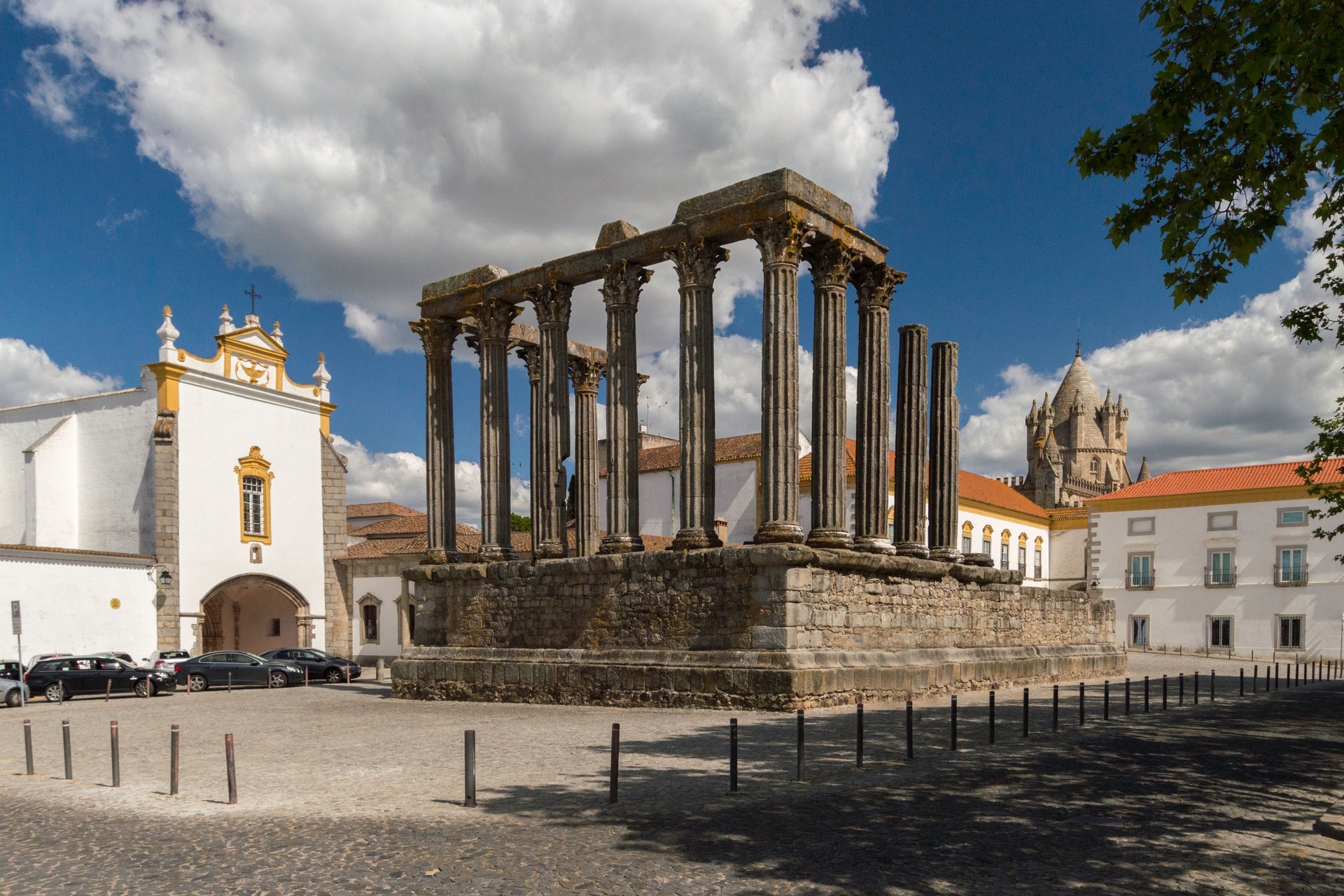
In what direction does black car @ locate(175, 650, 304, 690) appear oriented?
to the viewer's right

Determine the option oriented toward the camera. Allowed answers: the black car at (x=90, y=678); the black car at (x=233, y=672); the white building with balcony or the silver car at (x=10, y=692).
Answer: the white building with balcony

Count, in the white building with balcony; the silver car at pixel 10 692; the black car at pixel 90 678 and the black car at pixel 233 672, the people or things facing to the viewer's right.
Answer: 3

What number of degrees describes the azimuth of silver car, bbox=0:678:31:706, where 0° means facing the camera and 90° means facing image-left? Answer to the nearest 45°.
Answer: approximately 270°

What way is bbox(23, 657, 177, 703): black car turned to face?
to the viewer's right

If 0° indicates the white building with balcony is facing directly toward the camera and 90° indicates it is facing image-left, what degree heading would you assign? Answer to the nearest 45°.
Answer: approximately 0°

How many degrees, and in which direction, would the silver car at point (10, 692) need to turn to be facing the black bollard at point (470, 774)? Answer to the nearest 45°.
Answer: approximately 90° to its right
